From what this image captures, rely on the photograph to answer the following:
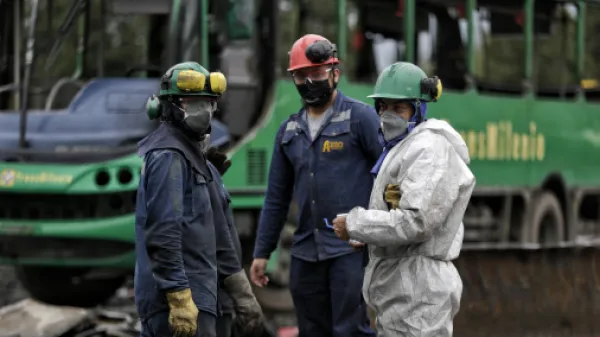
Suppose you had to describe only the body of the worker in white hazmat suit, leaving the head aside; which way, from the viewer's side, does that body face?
to the viewer's left

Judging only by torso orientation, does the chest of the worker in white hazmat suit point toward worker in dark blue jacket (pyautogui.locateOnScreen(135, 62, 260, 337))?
yes

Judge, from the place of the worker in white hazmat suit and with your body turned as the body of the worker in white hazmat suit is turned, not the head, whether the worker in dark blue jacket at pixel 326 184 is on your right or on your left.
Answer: on your right

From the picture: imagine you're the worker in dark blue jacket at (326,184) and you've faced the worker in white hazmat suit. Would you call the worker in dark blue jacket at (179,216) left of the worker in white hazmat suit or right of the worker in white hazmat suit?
right
